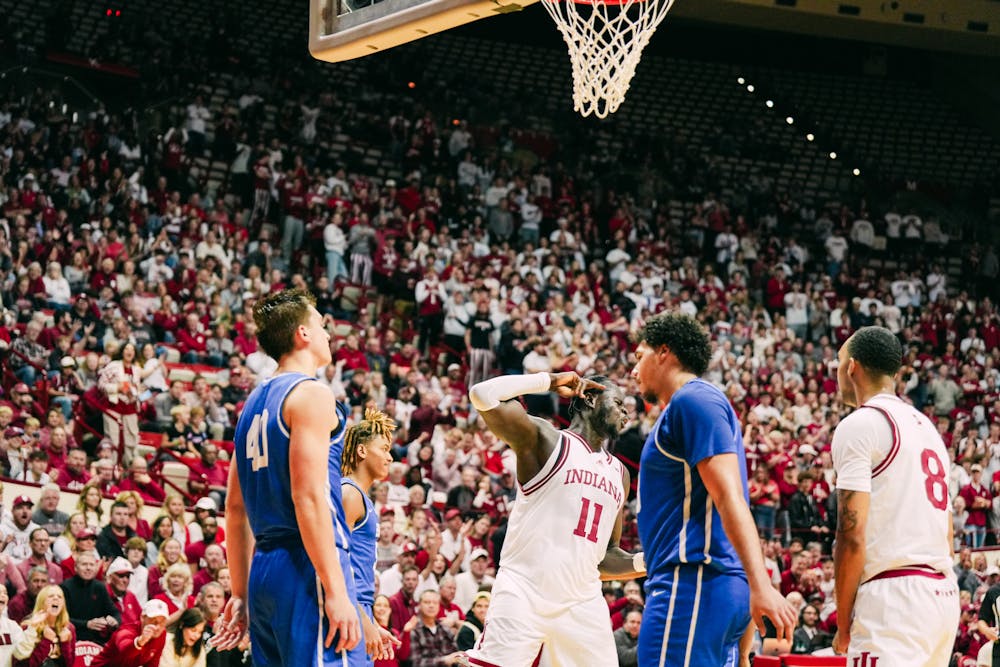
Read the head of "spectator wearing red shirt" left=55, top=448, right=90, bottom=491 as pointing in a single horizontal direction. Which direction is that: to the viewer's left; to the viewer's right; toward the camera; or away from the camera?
toward the camera

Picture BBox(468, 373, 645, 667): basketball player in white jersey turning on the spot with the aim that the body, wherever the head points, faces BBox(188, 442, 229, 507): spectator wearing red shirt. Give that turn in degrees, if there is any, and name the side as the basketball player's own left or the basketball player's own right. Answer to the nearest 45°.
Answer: approximately 180°

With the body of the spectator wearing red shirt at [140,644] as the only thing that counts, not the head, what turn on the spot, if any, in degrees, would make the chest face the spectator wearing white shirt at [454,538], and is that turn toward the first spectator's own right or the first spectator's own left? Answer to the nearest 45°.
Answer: approximately 90° to the first spectator's own left

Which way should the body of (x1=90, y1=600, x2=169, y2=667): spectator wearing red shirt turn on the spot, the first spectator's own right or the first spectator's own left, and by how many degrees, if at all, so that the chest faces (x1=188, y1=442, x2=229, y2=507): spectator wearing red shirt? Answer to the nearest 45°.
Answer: approximately 135° to the first spectator's own left

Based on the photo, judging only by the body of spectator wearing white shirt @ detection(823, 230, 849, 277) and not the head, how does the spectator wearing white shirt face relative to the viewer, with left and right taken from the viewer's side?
facing the viewer

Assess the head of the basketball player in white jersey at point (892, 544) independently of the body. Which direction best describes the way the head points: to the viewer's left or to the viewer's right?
to the viewer's left

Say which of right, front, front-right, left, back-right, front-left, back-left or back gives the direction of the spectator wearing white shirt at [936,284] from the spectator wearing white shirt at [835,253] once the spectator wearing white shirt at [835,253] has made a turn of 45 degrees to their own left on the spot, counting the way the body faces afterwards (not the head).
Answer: front-left

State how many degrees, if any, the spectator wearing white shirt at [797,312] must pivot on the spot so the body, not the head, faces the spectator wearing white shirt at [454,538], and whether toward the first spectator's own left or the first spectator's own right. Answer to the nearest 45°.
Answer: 0° — they already face them

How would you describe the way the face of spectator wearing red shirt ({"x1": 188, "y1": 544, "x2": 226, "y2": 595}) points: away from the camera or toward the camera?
toward the camera

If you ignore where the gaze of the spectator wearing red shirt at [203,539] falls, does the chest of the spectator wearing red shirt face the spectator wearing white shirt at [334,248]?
no

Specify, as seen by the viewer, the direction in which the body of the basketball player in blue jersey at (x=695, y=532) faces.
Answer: to the viewer's left

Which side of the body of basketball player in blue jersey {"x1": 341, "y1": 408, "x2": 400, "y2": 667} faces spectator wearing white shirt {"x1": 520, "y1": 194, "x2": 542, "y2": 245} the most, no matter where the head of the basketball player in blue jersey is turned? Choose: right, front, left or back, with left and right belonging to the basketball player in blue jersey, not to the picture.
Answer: left

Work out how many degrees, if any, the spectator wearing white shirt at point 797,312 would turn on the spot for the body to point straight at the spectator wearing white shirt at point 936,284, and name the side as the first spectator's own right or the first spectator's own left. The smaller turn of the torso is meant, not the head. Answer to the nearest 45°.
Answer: approximately 135° to the first spectator's own left

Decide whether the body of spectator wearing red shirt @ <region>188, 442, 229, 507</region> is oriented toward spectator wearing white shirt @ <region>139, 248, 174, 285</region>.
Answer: no

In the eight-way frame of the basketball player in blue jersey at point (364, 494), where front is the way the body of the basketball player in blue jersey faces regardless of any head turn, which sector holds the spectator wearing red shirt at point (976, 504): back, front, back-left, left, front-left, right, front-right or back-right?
front-left

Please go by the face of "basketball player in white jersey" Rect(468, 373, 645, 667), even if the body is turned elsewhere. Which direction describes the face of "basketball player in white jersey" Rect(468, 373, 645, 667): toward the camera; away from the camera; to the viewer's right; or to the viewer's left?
to the viewer's right

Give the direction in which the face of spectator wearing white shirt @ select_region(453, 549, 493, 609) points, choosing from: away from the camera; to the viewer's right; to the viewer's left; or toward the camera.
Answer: toward the camera

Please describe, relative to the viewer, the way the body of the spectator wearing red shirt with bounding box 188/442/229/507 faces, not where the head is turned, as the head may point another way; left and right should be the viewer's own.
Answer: facing the viewer and to the right of the viewer

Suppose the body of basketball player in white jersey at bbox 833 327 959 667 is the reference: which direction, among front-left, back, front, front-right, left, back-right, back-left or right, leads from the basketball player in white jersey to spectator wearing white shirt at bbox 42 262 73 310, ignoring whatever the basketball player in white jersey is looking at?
front

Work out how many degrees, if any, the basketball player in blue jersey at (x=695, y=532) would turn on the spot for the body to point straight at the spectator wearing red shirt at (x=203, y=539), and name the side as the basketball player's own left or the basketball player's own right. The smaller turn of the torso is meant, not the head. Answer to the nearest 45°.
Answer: approximately 45° to the basketball player's own right

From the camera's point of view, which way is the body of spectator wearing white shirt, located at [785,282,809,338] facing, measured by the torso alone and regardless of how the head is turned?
toward the camera
